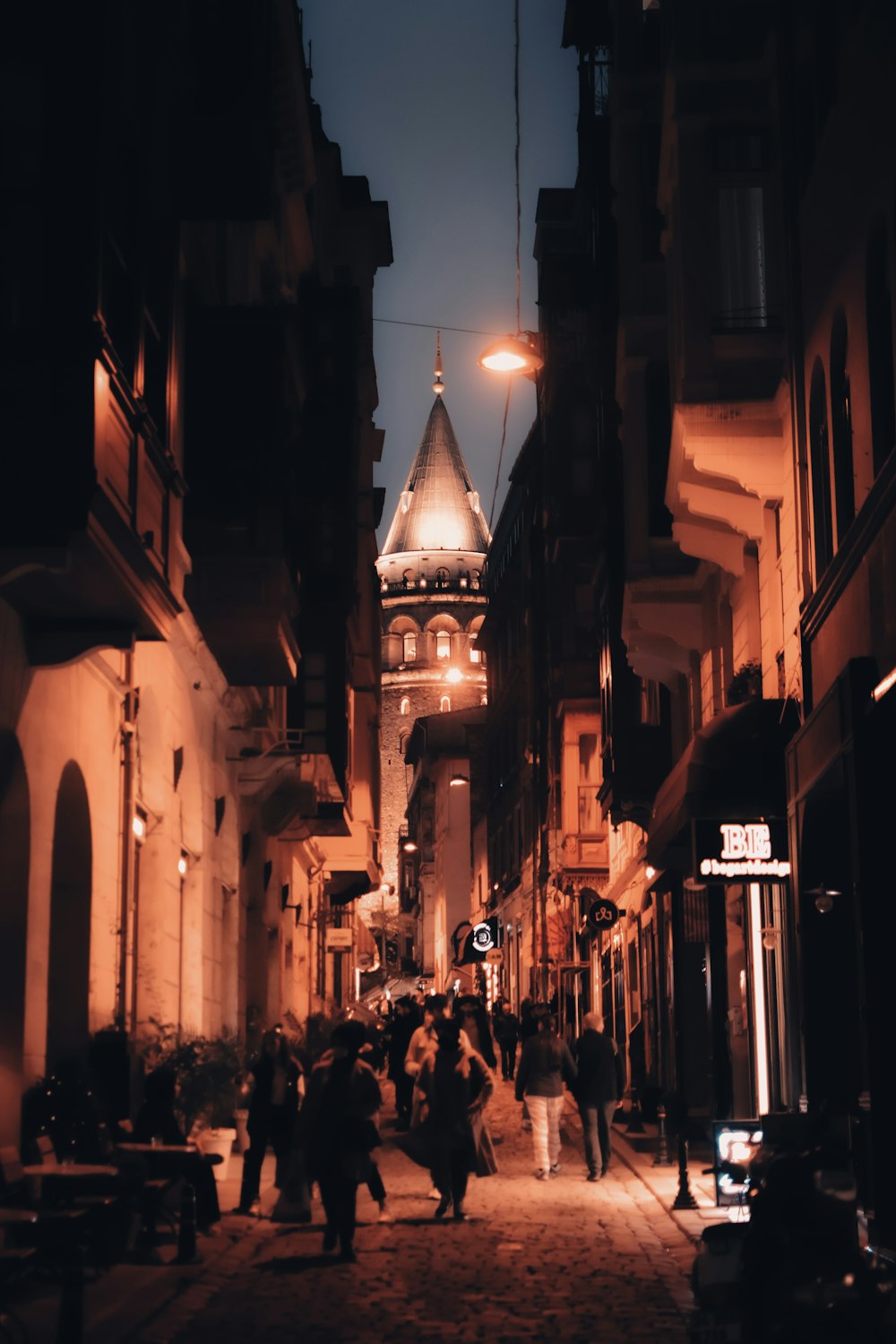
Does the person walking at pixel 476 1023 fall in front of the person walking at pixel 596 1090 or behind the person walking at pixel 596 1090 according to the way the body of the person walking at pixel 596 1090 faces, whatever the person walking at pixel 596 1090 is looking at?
in front

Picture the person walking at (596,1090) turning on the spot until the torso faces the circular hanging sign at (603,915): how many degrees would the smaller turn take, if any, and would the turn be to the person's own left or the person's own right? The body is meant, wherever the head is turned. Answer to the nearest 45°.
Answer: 0° — they already face it

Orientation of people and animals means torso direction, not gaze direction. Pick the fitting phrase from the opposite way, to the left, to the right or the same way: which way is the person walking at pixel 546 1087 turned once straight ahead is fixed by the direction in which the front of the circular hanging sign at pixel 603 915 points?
the opposite way

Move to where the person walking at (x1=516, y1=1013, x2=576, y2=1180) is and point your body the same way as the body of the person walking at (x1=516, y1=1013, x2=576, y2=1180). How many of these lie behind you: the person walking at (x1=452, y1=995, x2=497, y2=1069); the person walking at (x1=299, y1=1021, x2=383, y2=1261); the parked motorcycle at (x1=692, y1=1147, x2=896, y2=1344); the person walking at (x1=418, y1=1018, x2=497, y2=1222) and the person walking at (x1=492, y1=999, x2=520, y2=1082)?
3

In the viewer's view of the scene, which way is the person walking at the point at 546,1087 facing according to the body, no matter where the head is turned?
away from the camera

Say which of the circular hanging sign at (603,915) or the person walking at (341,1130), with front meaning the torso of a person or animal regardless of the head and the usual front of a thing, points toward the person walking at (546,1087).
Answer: the circular hanging sign
